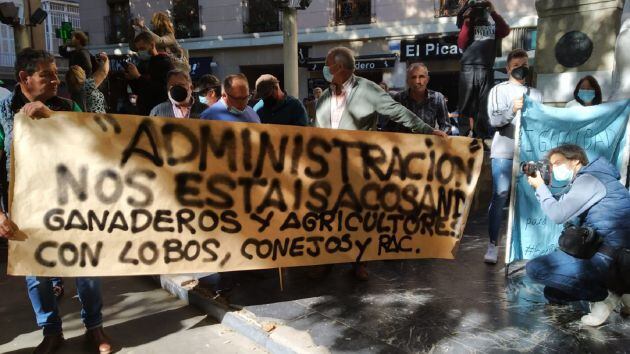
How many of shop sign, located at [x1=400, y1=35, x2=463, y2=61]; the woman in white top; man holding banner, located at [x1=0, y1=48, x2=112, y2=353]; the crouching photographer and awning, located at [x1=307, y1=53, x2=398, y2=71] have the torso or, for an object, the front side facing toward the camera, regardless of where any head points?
4

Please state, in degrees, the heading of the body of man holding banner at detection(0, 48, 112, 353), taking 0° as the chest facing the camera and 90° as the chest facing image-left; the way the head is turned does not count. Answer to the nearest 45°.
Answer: approximately 0°

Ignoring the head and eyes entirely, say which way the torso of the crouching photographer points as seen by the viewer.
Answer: to the viewer's left

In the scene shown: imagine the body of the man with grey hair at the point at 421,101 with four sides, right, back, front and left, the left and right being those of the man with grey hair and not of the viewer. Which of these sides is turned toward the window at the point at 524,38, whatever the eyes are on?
back

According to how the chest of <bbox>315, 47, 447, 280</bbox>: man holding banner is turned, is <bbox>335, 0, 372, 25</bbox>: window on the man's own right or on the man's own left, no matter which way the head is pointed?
on the man's own right

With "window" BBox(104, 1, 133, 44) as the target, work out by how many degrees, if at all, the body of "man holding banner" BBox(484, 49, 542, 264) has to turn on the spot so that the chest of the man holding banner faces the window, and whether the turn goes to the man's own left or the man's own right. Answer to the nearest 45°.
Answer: approximately 180°

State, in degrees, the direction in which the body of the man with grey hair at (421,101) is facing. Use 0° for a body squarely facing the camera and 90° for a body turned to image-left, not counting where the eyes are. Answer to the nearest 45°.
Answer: approximately 0°

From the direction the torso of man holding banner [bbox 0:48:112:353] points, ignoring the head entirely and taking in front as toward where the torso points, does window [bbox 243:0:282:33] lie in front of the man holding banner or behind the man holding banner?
behind

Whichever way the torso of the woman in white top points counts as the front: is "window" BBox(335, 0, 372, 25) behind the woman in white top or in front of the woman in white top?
behind
